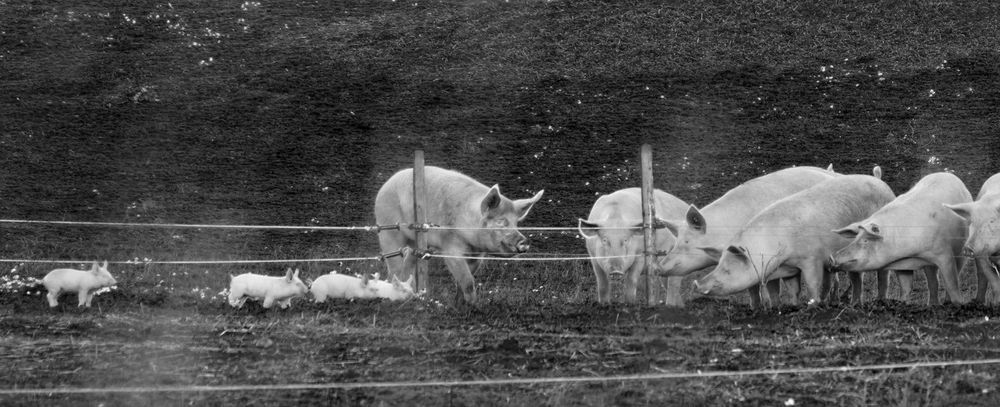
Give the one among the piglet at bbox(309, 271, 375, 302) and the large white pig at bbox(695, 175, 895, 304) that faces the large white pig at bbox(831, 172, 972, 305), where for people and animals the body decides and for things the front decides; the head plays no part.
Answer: the piglet

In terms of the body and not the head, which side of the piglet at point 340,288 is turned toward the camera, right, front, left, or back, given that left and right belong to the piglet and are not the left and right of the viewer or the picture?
right

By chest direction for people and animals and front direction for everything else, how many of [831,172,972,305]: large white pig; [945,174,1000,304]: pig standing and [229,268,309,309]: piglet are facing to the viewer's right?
1

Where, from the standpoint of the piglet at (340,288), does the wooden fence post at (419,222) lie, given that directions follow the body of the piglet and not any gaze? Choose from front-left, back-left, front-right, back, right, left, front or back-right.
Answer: front-left

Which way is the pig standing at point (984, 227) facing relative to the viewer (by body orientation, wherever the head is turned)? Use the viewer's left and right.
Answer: facing the viewer and to the left of the viewer

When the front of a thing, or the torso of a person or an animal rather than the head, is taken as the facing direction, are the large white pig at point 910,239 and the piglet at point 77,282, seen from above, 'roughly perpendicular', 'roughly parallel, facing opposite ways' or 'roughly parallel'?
roughly parallel, facing opposite ways

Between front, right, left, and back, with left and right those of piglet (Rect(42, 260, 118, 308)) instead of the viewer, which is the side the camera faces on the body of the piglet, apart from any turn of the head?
right

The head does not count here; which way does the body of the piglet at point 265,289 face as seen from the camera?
to the viewer's right

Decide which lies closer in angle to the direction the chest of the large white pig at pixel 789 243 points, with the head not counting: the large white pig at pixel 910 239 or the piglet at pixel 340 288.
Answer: the piglet

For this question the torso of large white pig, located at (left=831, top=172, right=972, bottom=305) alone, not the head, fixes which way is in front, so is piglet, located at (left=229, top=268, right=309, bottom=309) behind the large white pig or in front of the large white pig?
in front

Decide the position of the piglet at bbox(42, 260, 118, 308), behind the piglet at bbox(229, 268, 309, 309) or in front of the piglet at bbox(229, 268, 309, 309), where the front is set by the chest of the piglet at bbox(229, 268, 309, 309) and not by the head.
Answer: behind

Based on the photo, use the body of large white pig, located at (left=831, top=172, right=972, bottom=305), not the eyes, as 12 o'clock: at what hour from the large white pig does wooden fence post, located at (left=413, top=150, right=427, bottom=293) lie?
The wooden fence post is roughly at 1 o'clock from the large white pig.
